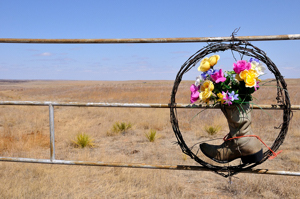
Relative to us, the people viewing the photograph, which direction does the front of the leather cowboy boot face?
facing to the left of the viewer

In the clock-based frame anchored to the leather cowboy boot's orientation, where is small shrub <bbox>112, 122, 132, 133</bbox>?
The small shrub is roughly at 2 o'clock from the leather cowboy boot.
